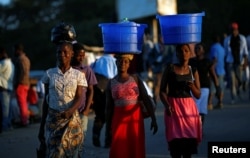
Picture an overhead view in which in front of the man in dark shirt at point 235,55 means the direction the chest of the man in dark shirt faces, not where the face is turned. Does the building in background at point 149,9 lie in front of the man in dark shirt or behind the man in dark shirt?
behind

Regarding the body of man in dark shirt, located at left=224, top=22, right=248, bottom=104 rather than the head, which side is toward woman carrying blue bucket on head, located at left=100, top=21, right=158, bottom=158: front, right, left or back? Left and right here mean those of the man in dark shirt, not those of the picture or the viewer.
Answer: front

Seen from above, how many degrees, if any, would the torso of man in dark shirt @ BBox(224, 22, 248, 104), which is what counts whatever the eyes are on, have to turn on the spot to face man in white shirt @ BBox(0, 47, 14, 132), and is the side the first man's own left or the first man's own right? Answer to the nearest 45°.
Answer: approximately 45° to the first man's own right

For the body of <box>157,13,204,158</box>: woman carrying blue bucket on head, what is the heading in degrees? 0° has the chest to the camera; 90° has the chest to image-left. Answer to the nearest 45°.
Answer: approximately 0°

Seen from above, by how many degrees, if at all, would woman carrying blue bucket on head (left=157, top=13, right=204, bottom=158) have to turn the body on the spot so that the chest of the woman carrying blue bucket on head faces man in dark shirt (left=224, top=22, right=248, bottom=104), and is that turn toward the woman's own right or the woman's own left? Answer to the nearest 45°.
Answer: approximately 180°

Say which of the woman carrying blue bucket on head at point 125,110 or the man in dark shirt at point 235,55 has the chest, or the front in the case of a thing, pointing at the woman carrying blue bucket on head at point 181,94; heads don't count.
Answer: the man in dark shirt
